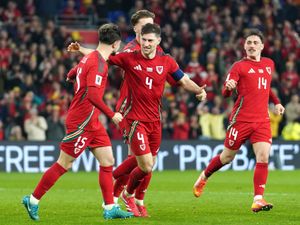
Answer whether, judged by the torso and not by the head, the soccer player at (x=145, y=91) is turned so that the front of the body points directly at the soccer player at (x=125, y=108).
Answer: no

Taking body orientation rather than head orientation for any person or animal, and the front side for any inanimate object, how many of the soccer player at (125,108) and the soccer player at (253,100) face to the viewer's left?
0

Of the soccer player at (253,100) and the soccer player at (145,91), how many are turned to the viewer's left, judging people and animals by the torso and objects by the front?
0

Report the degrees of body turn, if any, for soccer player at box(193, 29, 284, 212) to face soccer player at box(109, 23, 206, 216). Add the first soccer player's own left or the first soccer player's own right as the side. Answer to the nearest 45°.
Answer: approximately 90° to the first soccer player's own right

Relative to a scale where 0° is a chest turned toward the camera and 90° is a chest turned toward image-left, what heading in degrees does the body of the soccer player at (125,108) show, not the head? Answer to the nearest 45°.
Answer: approximately 315°

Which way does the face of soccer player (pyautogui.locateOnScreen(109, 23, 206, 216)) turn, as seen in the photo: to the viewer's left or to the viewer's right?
to the viewer's left

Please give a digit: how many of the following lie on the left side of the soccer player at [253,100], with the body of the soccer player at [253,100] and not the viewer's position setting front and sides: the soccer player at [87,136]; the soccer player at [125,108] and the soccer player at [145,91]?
0

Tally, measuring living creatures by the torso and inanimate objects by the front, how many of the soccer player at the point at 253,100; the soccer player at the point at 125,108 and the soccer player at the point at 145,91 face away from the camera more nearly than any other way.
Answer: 0

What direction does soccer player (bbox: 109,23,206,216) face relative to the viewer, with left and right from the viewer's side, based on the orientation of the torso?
facing the viewer

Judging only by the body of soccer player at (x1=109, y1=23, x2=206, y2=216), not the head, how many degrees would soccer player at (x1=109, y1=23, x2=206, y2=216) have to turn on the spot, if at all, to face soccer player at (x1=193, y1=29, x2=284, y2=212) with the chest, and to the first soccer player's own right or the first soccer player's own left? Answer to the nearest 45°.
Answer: approximately 135° to the first soccer player's own left

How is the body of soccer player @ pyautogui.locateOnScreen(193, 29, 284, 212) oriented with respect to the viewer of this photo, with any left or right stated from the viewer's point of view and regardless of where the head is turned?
facing the viewer and to the right of the viewer

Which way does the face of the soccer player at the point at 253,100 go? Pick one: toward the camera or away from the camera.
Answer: toward the camera

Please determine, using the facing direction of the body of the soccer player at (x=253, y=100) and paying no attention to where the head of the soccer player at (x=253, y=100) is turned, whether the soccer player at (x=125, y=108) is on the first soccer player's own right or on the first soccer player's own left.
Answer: on the first soccer player's own right

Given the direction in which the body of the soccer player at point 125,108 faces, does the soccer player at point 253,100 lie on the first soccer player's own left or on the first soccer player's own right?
on the first soccer player's own left
